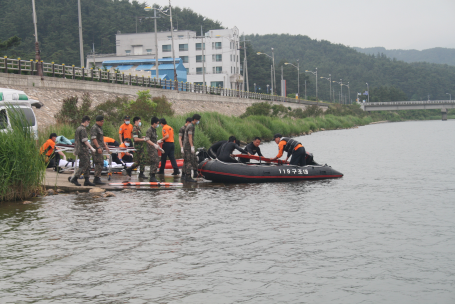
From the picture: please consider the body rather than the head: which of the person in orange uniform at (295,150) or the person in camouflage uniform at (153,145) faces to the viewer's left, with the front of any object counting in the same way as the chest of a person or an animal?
the person in orange uniform

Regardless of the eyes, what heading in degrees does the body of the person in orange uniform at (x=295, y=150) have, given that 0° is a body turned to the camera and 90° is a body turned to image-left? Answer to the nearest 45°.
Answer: approximately 90°

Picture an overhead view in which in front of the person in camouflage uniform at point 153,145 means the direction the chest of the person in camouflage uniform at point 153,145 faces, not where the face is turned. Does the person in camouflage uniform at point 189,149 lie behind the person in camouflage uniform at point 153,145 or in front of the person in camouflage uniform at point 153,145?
in front

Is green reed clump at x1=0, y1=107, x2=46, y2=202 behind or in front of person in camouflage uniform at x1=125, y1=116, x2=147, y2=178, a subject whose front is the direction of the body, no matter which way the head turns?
behind

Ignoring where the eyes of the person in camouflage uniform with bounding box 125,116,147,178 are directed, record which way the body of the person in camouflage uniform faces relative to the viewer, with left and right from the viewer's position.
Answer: facing to the right of the viewer

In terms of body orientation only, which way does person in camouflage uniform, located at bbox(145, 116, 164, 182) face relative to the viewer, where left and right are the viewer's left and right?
facing to the right of the viewer

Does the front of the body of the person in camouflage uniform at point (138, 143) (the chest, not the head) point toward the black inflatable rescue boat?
yes
